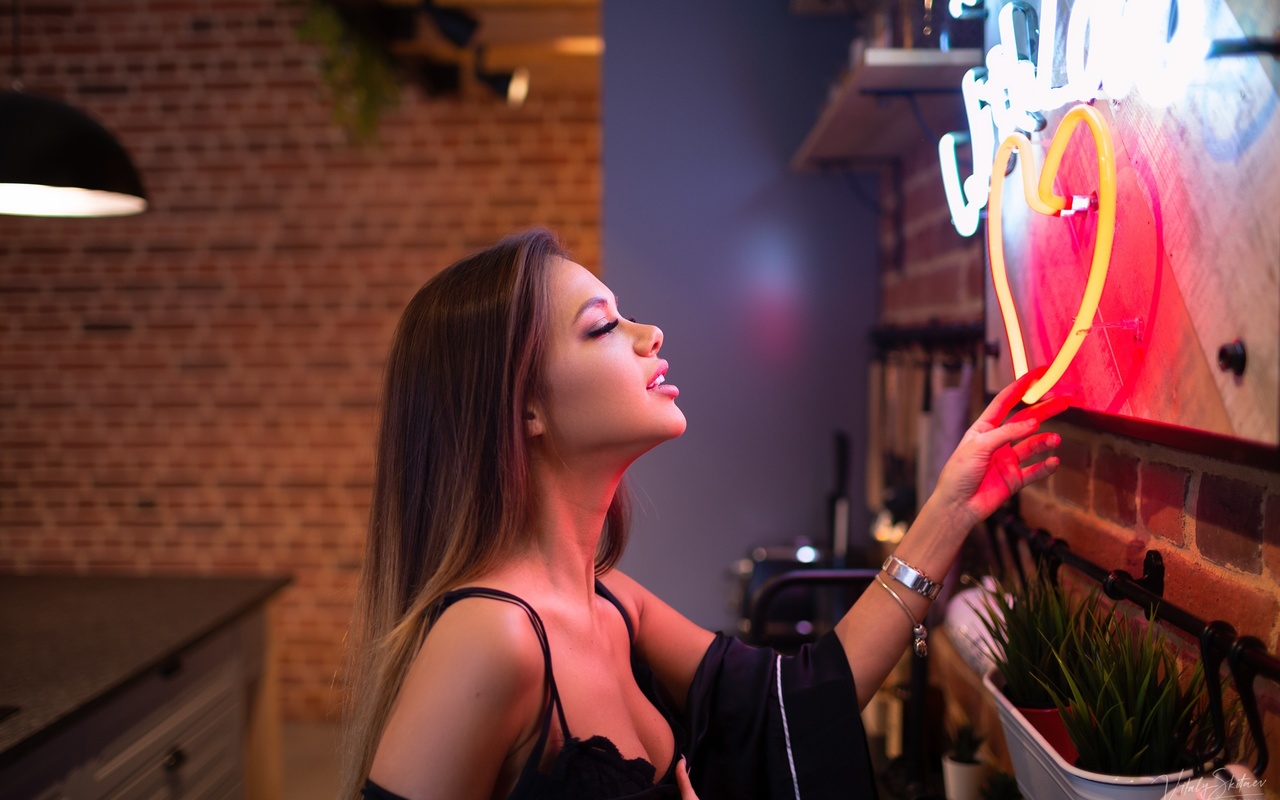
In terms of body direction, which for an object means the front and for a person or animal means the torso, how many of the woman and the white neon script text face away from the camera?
0

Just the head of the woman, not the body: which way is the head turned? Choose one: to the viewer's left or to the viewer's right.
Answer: to the viewer's right

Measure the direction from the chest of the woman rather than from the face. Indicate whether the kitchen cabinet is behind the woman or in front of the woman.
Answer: behind

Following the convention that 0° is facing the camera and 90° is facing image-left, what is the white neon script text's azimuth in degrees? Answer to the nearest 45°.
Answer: approximately 45°

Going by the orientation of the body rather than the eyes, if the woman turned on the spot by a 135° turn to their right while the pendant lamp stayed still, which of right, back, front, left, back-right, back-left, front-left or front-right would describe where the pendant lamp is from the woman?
front-right
